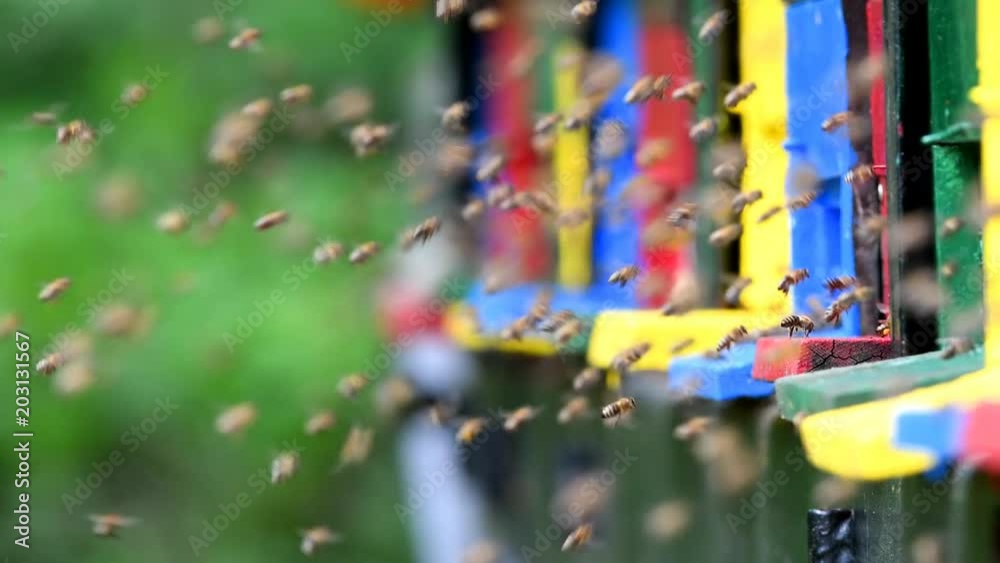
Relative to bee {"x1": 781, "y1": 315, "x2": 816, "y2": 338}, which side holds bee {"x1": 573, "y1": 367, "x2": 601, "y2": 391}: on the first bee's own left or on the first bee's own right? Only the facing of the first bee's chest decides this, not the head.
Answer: on the first bee's own left

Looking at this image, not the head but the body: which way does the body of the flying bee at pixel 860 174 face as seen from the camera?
to the viewer's right

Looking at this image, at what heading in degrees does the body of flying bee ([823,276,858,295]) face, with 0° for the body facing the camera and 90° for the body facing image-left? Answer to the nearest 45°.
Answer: approximately 270°

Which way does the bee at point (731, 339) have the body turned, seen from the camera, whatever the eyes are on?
to the viewer's right

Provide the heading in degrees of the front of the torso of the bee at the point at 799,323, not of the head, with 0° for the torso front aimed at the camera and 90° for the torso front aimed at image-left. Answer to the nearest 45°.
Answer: approximately 270°
